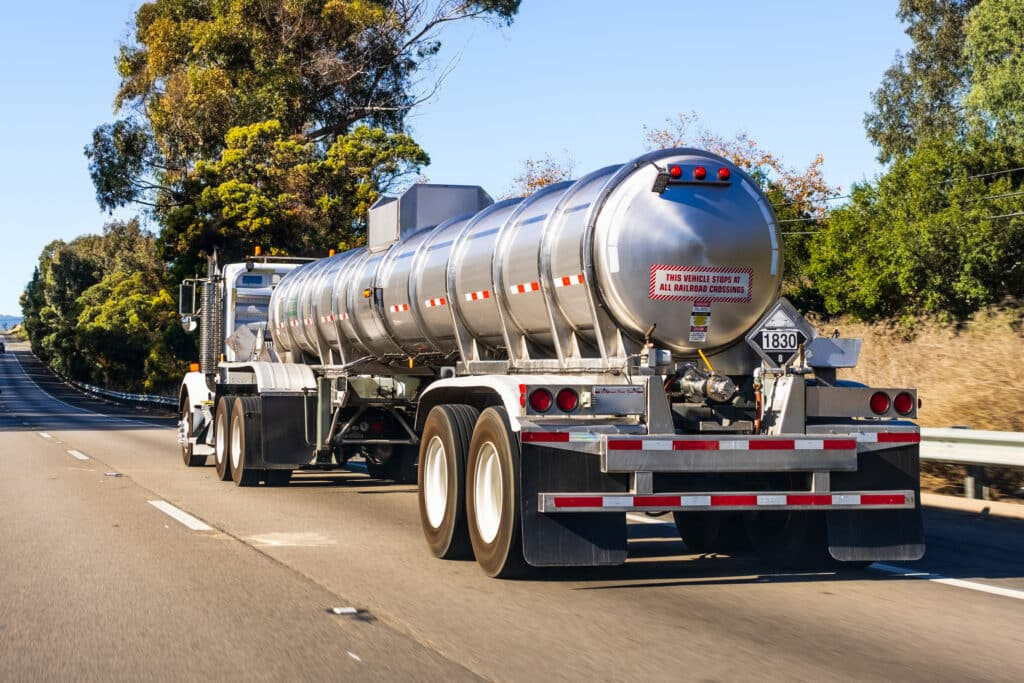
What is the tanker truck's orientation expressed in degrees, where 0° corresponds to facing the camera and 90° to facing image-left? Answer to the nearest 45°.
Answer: approximately 135°

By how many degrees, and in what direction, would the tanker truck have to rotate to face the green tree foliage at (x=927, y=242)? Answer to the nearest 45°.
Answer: approximately 45° to its right

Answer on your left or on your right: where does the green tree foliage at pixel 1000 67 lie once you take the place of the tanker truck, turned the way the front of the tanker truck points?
on your right

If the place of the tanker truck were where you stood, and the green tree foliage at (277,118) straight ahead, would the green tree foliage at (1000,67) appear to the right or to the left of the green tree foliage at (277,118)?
right

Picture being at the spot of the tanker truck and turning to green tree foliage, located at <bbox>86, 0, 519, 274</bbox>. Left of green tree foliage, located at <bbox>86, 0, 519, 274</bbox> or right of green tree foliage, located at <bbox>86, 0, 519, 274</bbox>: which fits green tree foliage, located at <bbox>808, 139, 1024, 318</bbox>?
right

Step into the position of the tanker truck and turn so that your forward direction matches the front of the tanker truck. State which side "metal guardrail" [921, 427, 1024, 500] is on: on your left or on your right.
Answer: on your right
